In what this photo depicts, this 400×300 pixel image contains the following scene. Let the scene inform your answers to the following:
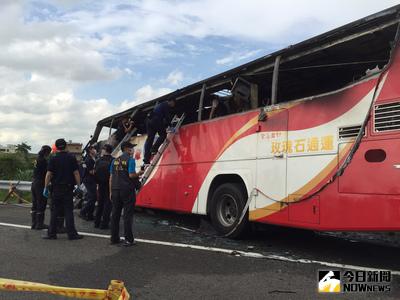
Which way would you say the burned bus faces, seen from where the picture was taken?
facing away from the viewer and to the left of the viewer

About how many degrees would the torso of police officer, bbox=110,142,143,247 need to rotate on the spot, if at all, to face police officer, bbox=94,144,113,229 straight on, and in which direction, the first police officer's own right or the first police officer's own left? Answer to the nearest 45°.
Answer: approximately 45° to the first police officer's own left

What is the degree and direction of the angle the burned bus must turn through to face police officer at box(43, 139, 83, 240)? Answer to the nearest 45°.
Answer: approximately 45° to its left

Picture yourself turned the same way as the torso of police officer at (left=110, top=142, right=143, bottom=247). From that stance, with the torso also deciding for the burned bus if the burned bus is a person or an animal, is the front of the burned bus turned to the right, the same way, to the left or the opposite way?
to the left

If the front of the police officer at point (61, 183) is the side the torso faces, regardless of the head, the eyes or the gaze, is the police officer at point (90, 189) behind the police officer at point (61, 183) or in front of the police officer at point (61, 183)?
in front

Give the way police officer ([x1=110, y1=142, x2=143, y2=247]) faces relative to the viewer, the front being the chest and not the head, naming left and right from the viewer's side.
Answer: facing away from the viewer and to the right of the viewer

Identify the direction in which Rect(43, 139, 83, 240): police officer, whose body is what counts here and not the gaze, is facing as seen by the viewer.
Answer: away from the camera
